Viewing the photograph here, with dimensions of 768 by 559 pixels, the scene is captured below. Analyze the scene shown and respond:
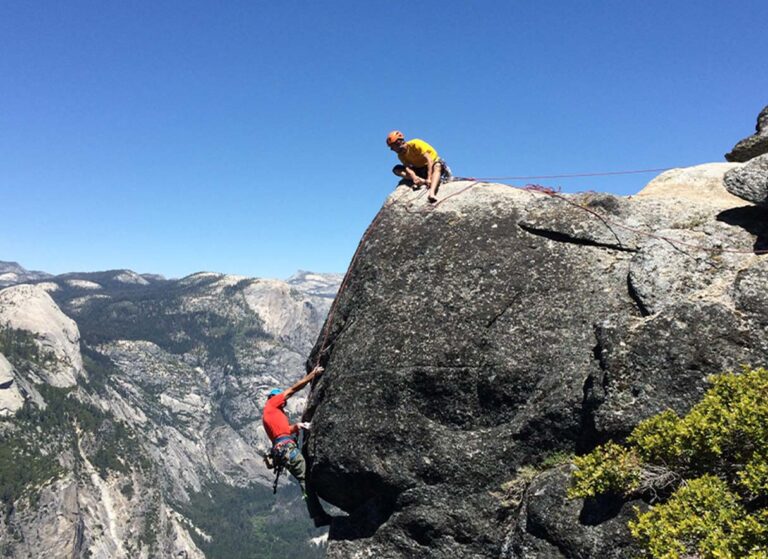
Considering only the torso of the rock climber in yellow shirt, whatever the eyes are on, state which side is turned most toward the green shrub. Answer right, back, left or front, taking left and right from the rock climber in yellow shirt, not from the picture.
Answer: left

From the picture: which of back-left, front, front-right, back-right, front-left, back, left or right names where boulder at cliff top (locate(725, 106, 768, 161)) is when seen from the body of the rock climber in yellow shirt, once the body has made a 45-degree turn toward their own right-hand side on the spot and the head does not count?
back

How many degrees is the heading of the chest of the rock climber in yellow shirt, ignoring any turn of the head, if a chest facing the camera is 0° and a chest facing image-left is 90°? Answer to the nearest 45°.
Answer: approximately 45°
